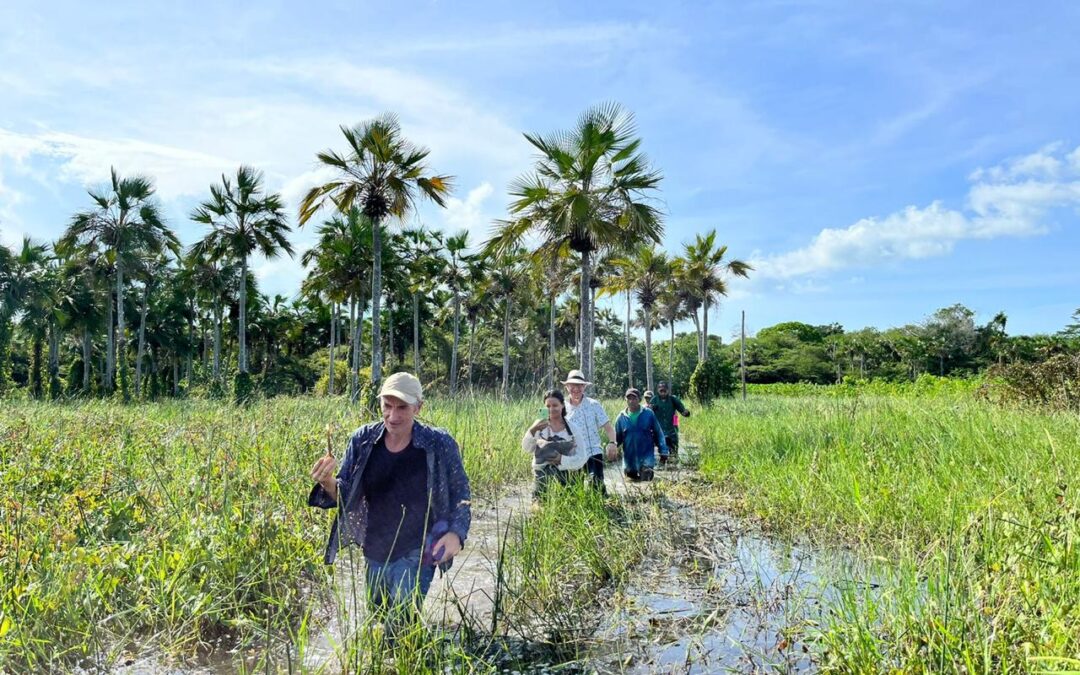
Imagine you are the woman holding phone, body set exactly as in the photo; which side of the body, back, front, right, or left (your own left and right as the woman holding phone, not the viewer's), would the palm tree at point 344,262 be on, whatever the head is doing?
back

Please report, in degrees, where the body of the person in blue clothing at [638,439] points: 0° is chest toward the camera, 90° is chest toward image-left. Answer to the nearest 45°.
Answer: approximately 0°

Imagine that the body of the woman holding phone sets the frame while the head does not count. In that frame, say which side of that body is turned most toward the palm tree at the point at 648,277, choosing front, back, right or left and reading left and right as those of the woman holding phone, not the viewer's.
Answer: back

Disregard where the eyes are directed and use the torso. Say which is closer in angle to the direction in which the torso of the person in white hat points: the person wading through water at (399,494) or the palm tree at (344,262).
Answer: the person wading through water

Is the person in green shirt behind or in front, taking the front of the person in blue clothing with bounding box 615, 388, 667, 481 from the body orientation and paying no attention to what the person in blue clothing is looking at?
behind

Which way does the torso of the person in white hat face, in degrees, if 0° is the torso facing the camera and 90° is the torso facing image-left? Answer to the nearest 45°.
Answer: approximately 0°

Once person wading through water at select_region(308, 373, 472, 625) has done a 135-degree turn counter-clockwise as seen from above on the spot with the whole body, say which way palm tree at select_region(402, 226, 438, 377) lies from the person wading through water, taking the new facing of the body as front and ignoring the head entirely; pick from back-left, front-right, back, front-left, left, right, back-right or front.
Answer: front-left

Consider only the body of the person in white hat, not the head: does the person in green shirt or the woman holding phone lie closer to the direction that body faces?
the woman holding phone

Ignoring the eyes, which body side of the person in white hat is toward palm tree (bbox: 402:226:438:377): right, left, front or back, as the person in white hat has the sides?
back
